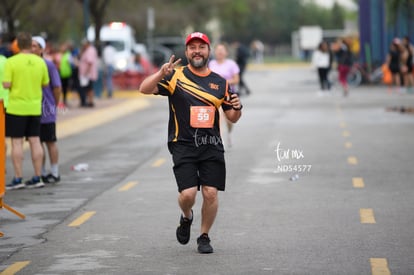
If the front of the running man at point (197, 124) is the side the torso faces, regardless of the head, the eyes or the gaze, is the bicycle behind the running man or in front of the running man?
behind

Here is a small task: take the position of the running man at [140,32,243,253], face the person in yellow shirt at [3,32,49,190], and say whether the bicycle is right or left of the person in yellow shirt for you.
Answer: right

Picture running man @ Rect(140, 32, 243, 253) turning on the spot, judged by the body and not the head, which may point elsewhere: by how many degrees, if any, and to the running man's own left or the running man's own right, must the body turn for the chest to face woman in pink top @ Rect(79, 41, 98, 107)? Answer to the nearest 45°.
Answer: approximately 180°

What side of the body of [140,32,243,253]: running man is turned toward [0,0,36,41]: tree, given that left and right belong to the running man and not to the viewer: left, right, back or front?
back

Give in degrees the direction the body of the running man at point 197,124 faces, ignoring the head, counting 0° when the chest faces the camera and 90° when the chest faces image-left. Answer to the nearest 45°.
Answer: approximately 0°
